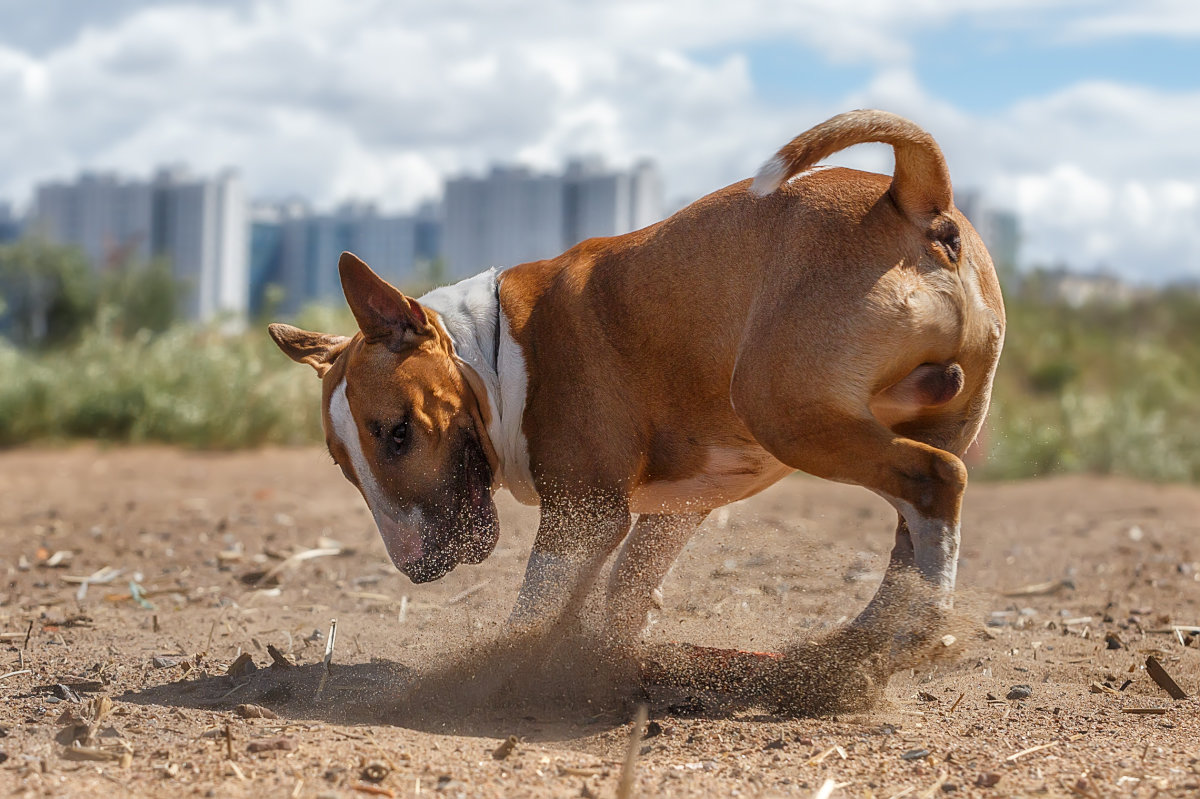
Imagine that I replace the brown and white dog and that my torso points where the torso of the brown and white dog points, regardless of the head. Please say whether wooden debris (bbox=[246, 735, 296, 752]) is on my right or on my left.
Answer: on my left

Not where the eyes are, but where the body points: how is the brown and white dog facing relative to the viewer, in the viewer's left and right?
facing away from the viewer and to the left of the viewer

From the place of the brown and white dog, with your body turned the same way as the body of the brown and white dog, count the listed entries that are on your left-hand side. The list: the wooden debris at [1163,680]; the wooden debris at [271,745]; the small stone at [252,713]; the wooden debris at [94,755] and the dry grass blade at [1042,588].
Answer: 3

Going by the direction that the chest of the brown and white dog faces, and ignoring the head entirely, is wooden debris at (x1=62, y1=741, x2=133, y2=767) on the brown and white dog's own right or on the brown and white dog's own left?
on the brown and white dog's own left

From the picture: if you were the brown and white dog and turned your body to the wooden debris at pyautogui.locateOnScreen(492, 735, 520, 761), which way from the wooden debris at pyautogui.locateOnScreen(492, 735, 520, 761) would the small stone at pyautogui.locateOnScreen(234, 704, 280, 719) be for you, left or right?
right

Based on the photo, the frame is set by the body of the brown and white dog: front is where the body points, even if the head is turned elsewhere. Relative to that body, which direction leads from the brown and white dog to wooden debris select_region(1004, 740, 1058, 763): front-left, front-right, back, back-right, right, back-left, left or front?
back

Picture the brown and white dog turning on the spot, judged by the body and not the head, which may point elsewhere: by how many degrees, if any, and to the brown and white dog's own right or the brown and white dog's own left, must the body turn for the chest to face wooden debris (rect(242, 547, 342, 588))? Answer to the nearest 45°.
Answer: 0° — it already faces it

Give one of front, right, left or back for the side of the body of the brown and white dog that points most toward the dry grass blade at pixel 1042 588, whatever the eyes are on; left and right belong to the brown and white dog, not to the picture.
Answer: right

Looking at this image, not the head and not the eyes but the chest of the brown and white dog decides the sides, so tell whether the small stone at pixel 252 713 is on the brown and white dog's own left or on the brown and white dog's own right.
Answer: on the brown and white dog's own left

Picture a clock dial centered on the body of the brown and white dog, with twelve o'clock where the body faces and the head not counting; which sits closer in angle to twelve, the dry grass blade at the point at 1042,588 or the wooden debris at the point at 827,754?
the dry grass blade

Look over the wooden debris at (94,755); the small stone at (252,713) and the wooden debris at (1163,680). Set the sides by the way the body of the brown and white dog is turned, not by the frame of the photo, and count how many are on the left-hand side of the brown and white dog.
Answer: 2

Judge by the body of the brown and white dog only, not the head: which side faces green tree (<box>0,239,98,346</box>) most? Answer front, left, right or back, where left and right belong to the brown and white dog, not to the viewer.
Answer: front
